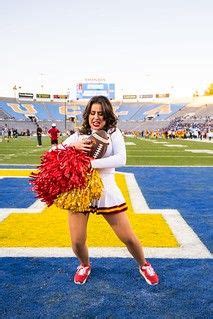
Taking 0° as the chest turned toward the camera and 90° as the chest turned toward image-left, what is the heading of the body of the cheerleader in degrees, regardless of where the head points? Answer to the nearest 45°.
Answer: approximately 0°
